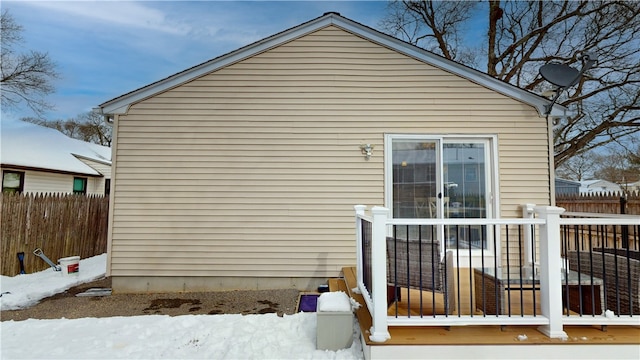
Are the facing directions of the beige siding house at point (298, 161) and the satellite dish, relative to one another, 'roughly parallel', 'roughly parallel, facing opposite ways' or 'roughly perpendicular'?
roughly perpendicular

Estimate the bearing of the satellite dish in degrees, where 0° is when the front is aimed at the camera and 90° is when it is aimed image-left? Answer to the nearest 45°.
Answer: approximately 225°

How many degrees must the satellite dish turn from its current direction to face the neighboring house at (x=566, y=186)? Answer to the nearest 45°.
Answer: approximately 45° to its left

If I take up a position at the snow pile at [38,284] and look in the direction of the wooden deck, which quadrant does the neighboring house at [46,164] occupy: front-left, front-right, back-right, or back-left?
back-left

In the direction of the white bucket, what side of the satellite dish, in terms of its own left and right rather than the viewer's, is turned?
back
